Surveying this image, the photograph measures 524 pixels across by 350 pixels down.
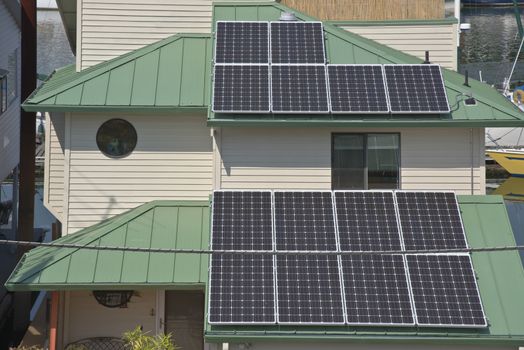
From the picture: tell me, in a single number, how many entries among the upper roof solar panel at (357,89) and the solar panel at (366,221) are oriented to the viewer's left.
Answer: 0

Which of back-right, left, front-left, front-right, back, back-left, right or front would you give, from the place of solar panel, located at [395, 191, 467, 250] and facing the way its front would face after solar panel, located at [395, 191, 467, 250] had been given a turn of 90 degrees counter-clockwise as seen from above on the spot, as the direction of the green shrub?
back

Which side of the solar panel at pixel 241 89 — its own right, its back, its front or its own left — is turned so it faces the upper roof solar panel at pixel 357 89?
left

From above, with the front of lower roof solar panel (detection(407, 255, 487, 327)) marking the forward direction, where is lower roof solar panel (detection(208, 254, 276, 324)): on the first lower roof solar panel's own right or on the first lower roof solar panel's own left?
on the first lower roof solar panel's own right

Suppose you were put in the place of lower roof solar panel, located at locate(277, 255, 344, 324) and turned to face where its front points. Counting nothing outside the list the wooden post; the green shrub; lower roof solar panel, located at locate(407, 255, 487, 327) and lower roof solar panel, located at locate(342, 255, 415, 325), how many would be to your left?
2

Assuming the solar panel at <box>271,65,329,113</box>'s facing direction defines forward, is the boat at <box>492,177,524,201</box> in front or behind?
behind

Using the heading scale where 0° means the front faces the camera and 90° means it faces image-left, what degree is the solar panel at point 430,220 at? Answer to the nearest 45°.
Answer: approximately 0°

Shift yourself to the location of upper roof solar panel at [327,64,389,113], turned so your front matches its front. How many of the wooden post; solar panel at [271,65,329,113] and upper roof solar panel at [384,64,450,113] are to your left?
1
